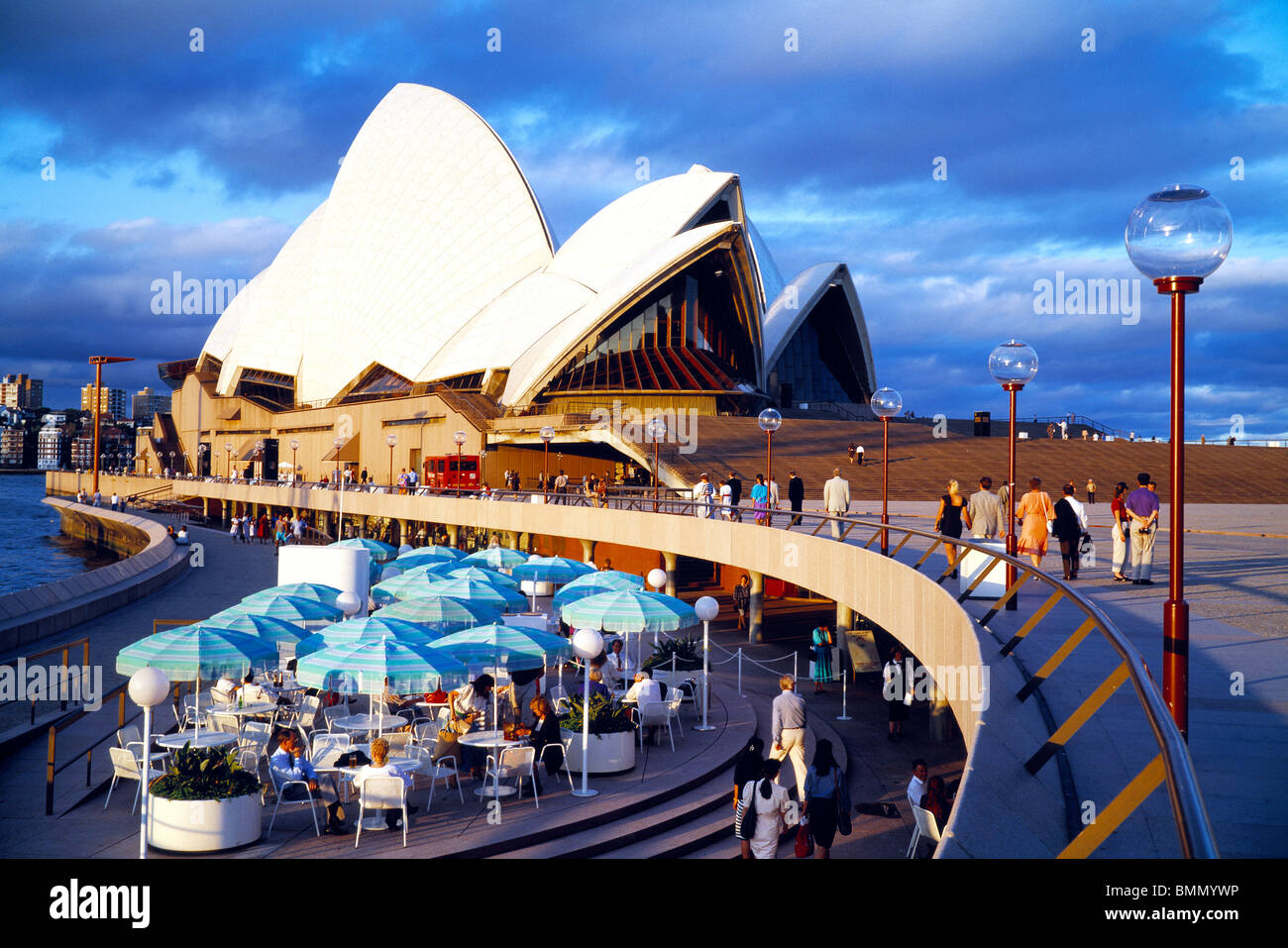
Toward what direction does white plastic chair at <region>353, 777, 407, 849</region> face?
away from the camera

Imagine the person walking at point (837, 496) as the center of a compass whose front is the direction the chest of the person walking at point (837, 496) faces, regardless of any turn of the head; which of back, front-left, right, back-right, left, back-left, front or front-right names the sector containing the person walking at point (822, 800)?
back

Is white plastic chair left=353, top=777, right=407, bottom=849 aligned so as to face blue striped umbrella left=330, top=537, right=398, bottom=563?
yes

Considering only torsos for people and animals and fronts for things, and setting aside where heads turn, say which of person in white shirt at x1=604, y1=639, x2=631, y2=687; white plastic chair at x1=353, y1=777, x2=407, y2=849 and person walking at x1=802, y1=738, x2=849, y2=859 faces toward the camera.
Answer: the person in white shirt

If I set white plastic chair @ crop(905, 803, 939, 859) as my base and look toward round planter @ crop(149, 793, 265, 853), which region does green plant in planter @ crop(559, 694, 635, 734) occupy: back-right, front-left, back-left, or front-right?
front-right

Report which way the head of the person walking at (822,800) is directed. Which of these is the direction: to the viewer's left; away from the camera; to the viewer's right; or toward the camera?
away from the camera

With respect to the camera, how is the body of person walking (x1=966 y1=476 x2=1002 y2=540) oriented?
away from the camera

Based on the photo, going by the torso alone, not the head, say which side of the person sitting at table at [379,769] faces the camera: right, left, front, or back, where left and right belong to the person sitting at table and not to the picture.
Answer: back

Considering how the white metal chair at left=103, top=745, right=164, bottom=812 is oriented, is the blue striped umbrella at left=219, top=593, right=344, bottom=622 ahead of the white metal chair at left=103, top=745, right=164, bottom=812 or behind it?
ahead

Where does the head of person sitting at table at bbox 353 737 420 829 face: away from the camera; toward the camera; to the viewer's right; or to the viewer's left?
away from the camera

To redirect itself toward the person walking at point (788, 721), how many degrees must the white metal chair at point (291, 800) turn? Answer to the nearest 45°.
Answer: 0° — it already faces them

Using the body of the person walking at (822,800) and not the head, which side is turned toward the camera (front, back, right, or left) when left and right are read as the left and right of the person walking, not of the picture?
back

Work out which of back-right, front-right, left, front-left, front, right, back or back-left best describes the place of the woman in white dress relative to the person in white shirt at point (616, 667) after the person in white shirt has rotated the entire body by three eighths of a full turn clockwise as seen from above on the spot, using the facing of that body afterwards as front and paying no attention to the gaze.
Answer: back-left

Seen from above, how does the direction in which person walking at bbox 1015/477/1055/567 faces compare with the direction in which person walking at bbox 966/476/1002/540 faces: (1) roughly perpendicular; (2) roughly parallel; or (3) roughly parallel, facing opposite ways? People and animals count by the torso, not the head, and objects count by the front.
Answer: roughly parallel
